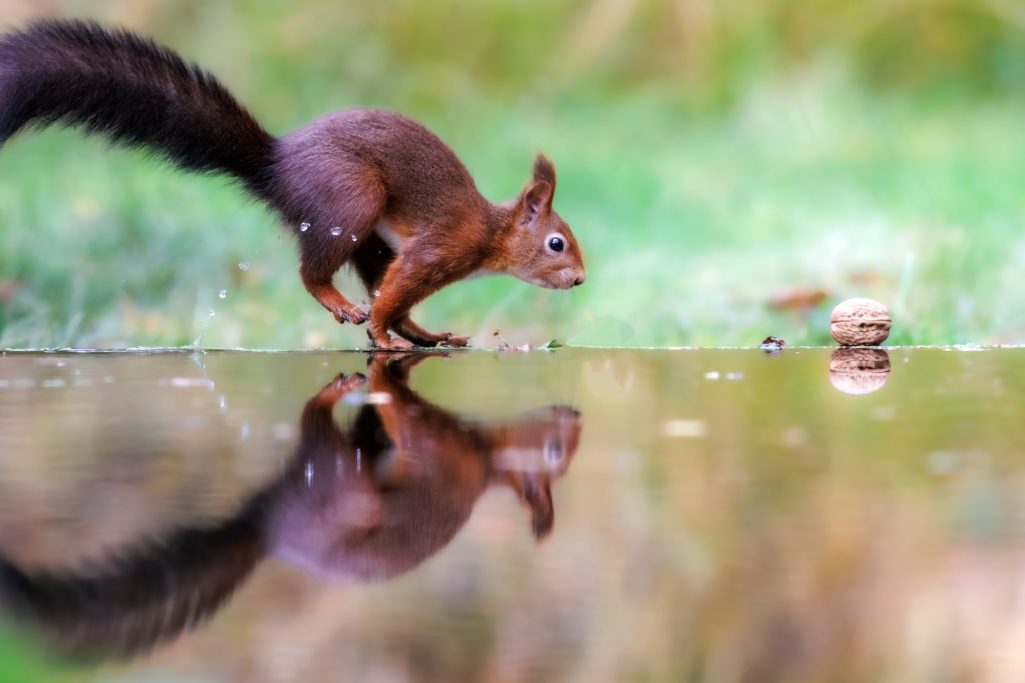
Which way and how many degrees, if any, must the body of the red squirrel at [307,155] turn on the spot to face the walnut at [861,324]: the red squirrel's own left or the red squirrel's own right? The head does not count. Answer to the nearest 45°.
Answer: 0° — it already faces it

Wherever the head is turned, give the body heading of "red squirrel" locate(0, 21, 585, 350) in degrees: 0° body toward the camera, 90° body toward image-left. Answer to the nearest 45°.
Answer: approximately 270°
